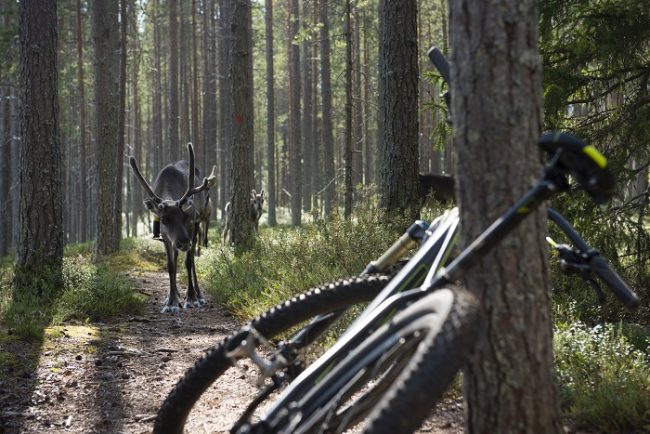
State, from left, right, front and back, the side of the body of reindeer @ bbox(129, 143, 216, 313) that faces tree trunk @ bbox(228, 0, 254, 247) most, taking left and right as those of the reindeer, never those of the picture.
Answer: back

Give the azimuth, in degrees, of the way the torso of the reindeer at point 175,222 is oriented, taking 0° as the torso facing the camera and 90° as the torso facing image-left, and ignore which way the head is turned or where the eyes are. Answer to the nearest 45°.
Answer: approximately 0°

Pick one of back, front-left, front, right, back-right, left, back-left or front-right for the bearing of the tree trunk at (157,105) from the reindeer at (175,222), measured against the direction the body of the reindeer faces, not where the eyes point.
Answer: back

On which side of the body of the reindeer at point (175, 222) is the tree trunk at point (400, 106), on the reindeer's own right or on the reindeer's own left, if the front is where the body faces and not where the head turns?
on the reindeer's own left

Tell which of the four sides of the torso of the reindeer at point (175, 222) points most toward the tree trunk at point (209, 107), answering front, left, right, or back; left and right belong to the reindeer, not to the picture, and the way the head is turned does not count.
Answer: back

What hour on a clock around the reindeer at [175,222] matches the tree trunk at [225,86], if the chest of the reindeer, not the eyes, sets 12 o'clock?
The tree trunk is roughly at 6 o'clock from the reindeer.

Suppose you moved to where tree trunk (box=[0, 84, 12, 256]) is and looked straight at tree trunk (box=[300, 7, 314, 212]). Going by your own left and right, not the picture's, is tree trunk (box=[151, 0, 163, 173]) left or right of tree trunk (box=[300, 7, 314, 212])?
left

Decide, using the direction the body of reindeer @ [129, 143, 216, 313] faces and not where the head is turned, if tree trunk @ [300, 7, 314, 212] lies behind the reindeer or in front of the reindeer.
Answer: behind

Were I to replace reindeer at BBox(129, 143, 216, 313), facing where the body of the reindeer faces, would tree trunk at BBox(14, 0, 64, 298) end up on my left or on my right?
on my right

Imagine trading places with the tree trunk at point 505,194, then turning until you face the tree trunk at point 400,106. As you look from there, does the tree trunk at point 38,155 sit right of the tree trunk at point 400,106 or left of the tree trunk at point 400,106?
left

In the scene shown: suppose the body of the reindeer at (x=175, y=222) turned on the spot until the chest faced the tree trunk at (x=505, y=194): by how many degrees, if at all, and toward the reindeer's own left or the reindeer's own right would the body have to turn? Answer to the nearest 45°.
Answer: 0° — it already faces it

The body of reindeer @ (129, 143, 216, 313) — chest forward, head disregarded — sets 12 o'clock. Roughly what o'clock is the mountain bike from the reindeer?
The mountain bike is roughly at 12 o'clock from the reindeer.
